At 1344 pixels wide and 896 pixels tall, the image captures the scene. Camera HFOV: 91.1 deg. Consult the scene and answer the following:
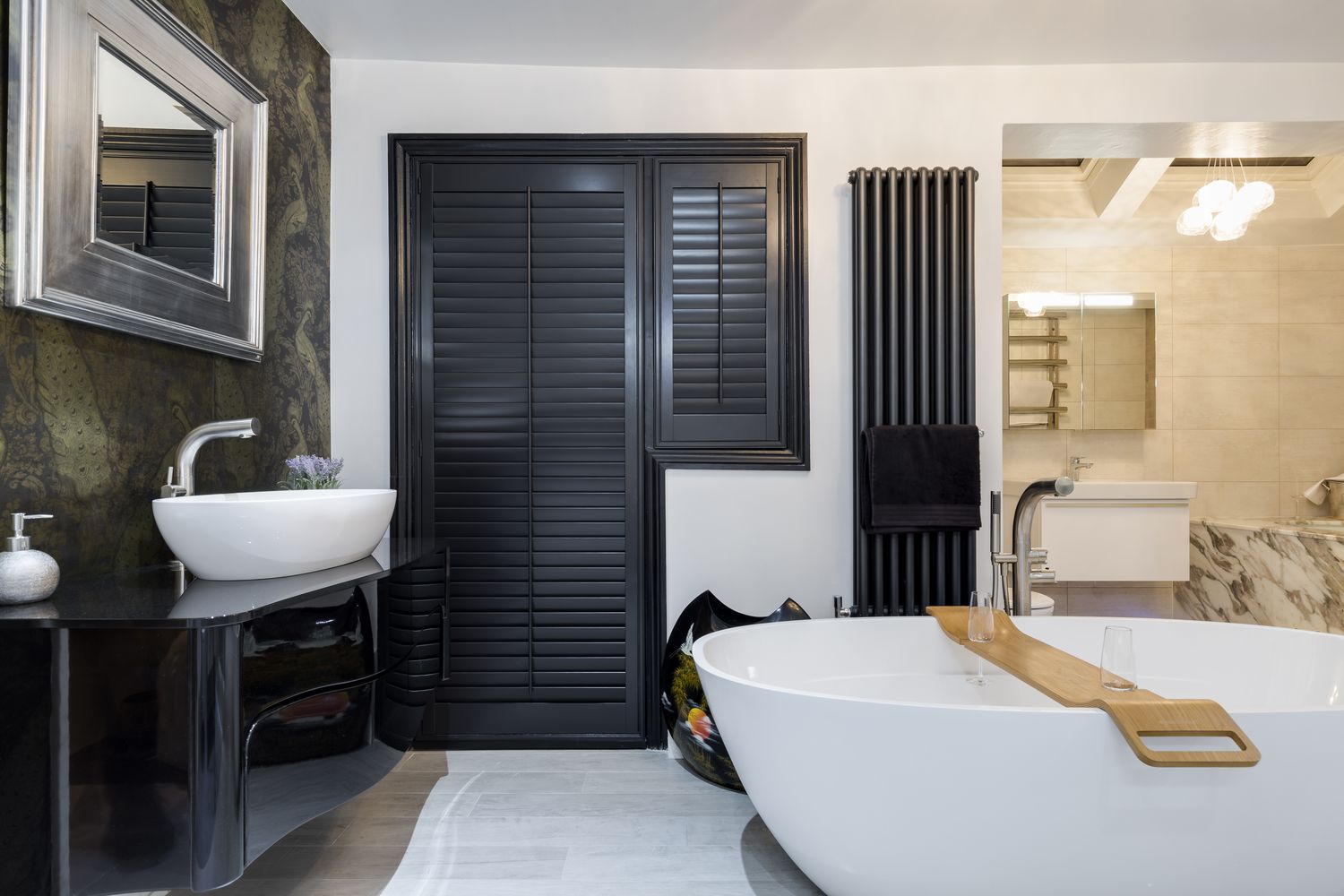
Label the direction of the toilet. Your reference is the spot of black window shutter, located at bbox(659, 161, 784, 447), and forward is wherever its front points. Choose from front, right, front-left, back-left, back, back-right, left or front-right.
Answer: left

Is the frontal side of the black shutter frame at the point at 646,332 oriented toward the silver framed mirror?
no

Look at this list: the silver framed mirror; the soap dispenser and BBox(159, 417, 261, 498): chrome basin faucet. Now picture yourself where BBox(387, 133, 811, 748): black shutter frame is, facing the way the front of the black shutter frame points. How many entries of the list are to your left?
0

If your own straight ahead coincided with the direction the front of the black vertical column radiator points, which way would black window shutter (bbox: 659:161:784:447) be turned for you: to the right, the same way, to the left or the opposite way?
the same way

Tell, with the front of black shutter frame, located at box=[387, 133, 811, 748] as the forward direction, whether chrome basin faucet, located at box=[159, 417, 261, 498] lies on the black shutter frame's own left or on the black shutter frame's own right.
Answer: on the black shutter frame's own right

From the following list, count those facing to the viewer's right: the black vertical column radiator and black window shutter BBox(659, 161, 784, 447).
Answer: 0

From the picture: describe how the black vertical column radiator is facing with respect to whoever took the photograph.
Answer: facing the viewer

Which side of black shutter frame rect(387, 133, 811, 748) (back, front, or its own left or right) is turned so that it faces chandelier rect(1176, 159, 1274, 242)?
left

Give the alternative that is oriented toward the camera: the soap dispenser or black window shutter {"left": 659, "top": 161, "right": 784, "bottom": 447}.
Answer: the black window shutter

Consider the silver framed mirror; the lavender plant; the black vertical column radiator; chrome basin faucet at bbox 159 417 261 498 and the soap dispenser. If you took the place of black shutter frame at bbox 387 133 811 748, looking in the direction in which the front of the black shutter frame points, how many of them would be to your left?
1

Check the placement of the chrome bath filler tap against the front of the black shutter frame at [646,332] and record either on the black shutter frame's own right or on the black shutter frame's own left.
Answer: on the black shutter frame's own left

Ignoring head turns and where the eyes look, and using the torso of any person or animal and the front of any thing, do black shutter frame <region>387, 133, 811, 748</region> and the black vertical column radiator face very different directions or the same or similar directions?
same or similar directions

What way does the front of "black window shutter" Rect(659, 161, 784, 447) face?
toward the camera

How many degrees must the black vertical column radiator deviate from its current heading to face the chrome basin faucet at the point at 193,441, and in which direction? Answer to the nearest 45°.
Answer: approximately 45° to its right

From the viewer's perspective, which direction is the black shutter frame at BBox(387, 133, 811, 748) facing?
toward the camera

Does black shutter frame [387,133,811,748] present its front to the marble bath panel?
no
